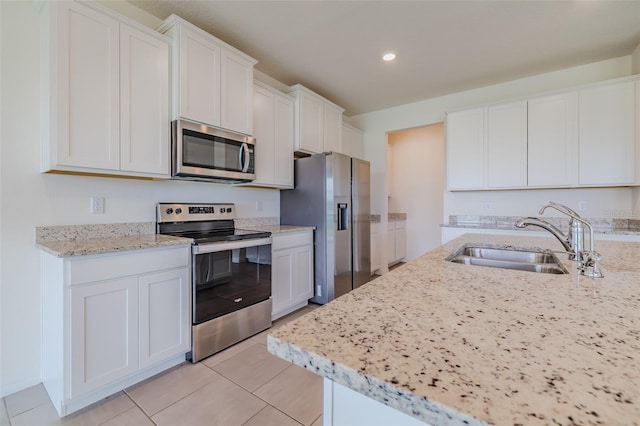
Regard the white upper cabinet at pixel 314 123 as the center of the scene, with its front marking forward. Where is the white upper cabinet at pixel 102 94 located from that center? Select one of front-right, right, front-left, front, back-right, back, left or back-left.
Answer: right

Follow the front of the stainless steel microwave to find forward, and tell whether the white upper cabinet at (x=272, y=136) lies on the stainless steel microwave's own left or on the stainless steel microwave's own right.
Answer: on the stainless steel microwave's own left

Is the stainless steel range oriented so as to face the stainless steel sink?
yes

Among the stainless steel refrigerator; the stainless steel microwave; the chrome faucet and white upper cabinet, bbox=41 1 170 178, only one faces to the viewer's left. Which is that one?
the chrome faucet

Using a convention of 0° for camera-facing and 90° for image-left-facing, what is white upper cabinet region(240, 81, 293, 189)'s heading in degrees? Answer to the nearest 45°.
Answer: approximately 315°

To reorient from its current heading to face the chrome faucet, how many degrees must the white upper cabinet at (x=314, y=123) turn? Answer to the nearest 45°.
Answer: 0° — it already faces it

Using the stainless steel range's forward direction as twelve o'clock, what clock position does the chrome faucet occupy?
The chrome faucet is roughly at 12 o'clock from the stainless steel range.

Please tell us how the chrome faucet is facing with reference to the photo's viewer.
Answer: facing to the left of the viewer

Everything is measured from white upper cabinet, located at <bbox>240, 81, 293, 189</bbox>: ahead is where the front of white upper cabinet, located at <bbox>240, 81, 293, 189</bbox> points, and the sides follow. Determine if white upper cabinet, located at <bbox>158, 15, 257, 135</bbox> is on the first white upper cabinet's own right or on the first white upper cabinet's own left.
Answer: on the first white upper cabinet's own right

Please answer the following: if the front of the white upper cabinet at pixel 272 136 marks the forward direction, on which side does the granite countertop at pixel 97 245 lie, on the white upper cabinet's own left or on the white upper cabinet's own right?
on the white upper cabinet's own right
